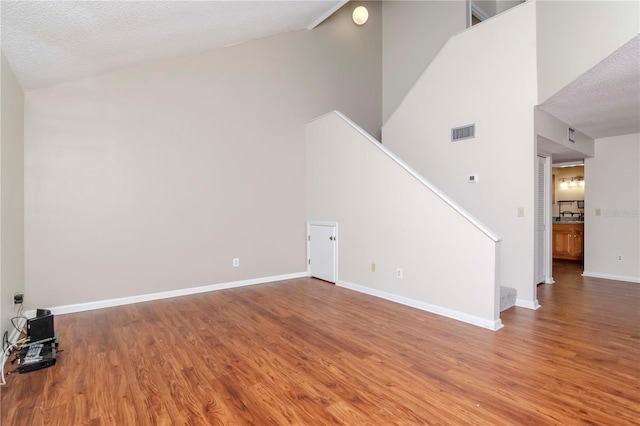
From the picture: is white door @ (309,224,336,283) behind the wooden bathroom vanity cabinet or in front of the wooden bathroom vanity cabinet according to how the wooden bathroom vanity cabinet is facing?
in front

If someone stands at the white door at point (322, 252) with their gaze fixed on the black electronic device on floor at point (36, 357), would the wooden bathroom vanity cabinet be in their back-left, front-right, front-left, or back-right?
back-left

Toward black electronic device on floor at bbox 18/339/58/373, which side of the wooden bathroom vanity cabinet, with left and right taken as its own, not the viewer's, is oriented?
front

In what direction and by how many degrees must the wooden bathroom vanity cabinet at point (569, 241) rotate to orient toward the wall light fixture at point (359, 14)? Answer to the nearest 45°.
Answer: approximately 45° to its right

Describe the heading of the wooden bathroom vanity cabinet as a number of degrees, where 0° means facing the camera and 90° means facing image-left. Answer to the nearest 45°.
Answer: approximately 0°
